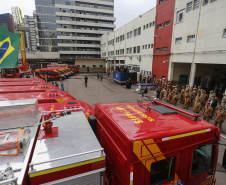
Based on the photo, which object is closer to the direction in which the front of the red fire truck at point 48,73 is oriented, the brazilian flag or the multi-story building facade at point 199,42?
the multi-story building facade

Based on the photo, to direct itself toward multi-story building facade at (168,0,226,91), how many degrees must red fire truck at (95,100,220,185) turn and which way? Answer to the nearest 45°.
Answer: approximately 45° to its left

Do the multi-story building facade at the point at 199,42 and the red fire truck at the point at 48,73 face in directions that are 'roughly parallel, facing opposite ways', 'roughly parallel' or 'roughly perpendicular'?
roughly parallel, facing opposite ways

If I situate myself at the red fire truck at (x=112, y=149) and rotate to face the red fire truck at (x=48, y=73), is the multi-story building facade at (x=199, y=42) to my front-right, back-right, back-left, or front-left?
front-right

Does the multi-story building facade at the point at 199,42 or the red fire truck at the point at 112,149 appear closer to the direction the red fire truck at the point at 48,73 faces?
the multi-story building facade

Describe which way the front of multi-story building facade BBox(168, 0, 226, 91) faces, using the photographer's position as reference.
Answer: facing the viewer and to the left of the viewer

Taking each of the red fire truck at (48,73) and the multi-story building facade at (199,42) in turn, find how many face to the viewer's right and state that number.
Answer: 1

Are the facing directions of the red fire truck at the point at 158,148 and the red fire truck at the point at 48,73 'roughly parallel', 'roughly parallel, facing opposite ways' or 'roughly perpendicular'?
roughly parallel

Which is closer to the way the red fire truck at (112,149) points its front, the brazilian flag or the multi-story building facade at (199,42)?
the multi-story building facade

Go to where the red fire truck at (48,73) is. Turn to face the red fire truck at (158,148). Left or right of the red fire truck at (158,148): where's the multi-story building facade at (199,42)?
left

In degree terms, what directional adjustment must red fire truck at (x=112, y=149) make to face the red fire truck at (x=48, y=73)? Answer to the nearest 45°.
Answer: approximately 90° to its left

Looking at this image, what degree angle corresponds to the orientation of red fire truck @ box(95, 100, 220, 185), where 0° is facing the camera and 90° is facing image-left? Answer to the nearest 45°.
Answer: approximately 225°

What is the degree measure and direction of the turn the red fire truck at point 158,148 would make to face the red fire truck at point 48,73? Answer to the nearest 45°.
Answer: approximately 90° to its left

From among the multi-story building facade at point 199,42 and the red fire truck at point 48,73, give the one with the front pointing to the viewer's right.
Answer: the red fire truck

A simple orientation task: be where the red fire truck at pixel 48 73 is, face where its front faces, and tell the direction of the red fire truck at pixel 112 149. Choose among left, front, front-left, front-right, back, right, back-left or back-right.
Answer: right

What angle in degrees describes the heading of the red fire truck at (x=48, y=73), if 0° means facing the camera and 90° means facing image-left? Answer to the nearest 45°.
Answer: approximately 270°
